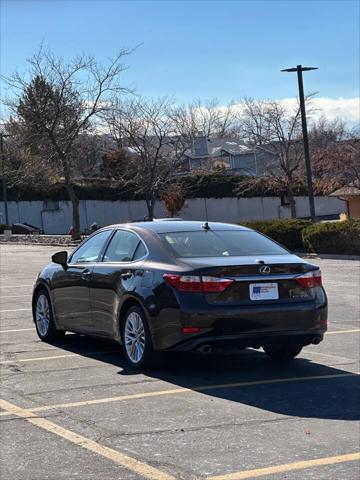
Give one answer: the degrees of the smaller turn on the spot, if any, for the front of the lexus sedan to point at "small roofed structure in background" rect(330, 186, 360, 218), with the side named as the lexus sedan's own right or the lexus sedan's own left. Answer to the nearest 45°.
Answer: approximately 45° to the lexus sedan's own right

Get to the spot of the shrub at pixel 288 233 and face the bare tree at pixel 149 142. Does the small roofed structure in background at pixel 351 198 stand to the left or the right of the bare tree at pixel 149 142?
right

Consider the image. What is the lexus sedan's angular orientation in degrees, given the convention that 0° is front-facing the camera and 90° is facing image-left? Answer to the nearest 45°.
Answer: approximately 135°

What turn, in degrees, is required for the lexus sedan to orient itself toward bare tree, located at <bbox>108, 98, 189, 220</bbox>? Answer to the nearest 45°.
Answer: approximately 45° to its right

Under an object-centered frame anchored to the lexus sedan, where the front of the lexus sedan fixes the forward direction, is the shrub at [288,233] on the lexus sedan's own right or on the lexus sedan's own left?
on the lexus sedan's own right

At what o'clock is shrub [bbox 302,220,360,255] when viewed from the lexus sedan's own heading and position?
The shrub is roughly at 2 o'clock from the lexus sedan.
